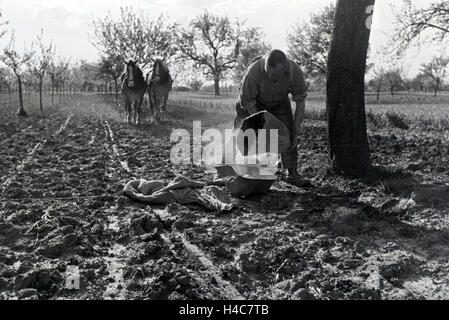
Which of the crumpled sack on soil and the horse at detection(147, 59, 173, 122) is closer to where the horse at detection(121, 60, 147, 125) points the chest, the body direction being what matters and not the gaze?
the crumpled sack on soil

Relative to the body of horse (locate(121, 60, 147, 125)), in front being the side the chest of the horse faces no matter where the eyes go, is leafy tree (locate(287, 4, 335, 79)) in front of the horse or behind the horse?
behind

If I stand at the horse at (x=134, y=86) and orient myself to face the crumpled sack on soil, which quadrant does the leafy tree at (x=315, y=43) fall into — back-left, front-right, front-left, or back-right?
back-left

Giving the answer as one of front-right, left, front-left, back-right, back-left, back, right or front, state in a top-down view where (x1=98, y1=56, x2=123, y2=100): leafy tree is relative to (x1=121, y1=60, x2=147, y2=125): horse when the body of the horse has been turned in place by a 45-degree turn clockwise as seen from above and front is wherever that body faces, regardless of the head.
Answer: back-right

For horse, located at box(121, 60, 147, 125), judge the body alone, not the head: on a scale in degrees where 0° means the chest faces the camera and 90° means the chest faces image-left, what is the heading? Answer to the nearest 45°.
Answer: approximately 0°

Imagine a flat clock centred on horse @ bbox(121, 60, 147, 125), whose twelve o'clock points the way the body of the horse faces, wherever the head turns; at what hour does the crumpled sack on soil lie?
The crumpled sack on soil is roughly at 12 o'clock from the horse.

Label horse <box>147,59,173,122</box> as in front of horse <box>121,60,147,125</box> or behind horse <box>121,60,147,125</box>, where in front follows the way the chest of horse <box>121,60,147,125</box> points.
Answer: behind

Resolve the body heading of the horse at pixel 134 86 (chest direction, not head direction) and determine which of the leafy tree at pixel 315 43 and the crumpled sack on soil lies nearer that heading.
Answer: the crumpled sack on soil
